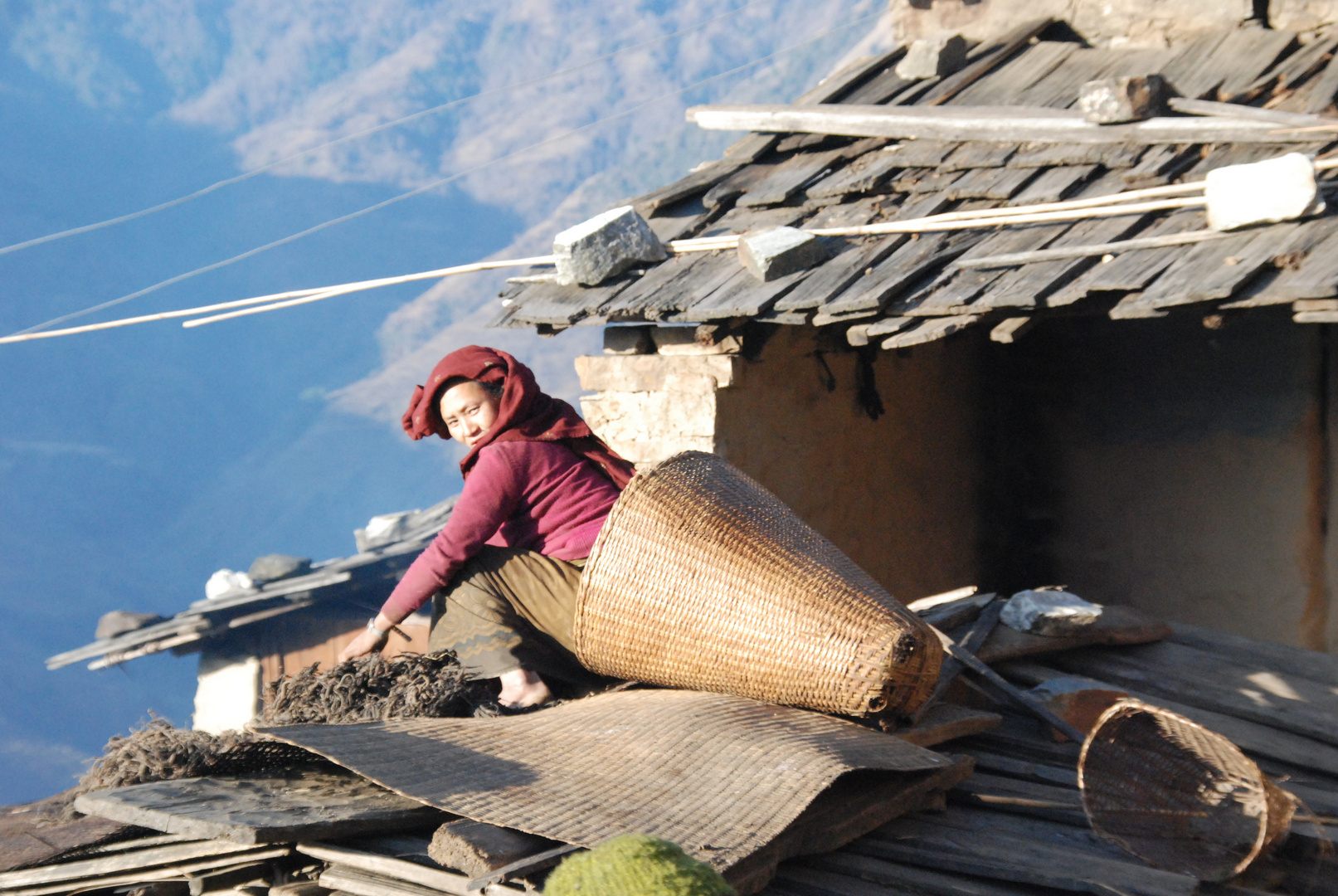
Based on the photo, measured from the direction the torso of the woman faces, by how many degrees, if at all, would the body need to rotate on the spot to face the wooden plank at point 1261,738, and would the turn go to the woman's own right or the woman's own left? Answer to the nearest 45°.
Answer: approximately 180°

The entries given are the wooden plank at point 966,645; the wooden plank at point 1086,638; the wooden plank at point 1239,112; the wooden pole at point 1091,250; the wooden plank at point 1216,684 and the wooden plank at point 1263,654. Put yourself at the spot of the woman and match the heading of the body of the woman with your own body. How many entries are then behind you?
6

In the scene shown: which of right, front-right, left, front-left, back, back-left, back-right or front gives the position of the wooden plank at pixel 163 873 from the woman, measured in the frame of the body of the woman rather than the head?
front-left

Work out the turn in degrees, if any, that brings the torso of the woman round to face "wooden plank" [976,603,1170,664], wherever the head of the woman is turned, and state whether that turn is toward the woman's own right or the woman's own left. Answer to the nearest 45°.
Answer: approximately 180°

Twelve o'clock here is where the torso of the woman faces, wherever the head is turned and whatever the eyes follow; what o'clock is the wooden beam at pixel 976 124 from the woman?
The wooden beam is roughly at 5 o'clock from the woman.

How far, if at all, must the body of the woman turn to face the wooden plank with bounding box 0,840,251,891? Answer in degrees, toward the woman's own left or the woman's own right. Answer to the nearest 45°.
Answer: approximately 45° to the woman's own left

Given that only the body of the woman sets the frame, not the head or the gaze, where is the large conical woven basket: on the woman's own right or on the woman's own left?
on the woman's own left

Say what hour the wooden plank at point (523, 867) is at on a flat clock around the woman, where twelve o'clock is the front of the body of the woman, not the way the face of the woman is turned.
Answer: The wooden plank is roughly at 9 o'clock from the woman.

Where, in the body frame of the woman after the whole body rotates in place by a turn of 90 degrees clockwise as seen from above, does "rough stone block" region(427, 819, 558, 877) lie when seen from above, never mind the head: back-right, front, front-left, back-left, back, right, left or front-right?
back

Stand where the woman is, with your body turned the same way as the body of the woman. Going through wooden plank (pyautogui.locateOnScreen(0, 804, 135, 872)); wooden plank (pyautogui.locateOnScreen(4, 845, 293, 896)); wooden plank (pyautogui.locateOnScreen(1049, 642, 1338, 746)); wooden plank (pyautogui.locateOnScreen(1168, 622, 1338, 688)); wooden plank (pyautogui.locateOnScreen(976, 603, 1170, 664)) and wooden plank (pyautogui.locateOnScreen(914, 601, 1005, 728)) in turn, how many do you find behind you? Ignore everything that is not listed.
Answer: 4

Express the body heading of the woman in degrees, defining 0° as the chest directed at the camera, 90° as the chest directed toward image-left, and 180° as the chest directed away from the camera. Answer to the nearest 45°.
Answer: approximately 90°

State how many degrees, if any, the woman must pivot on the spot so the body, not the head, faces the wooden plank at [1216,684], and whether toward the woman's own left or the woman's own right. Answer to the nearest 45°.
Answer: approximately 180°

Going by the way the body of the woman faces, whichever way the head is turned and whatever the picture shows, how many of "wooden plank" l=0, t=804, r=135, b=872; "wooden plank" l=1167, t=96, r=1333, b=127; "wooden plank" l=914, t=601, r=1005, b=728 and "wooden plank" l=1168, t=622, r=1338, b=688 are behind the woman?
3

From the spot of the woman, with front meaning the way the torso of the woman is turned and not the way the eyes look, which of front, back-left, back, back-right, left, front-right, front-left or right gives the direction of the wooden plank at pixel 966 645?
back

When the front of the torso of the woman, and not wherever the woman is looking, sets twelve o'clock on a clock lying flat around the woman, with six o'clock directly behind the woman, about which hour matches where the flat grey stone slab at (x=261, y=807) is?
The flat grey stone slab is roughly at 10 o'clock from the woman.

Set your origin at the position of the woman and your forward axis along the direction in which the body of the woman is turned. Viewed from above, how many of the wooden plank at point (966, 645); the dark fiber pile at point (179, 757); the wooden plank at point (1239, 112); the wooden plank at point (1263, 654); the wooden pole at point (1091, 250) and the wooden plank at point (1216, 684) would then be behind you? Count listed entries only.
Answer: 5

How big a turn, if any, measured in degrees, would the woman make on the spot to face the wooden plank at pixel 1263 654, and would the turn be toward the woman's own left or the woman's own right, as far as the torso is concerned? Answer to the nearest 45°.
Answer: approximately 180°
